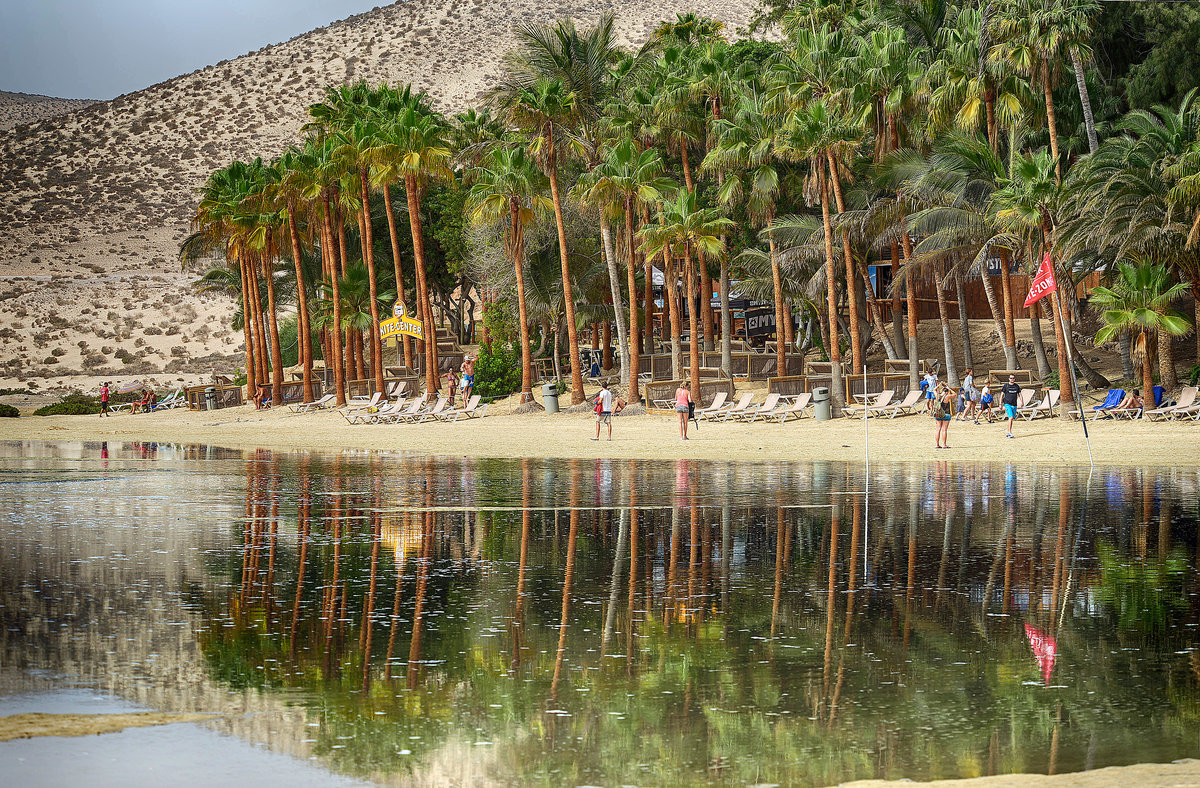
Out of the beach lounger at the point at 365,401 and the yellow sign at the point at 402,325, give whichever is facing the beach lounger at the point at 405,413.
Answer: the yellow sign

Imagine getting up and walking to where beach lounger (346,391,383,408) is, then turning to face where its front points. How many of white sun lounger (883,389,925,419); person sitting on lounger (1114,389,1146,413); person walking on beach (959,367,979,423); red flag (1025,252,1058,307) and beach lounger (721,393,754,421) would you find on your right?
0

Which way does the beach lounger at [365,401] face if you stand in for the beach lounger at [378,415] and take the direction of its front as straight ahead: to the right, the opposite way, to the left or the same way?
the same way

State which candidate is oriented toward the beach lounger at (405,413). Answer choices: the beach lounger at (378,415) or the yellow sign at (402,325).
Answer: the yellow sign

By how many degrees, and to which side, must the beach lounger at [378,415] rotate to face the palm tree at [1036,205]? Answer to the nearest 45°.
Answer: approximately 135° to its left

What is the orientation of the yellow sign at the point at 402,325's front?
toward the camera

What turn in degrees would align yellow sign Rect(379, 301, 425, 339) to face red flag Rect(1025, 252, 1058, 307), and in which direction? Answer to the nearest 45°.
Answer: approximately 45° to its left

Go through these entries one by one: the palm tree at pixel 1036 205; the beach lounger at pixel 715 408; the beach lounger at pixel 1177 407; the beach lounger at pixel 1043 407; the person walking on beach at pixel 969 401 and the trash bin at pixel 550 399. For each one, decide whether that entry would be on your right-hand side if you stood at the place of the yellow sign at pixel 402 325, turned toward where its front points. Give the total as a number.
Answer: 0

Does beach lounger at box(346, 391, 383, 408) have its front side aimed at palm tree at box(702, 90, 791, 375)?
no

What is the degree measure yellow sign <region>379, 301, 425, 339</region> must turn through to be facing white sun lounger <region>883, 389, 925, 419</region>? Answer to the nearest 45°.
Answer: approximately 45° to its left

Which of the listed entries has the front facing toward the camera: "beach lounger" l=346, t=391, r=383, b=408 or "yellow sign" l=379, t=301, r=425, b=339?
the yellow sign

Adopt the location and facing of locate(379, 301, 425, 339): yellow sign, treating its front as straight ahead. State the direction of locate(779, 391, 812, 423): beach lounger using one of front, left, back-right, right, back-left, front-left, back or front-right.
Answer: front-left
